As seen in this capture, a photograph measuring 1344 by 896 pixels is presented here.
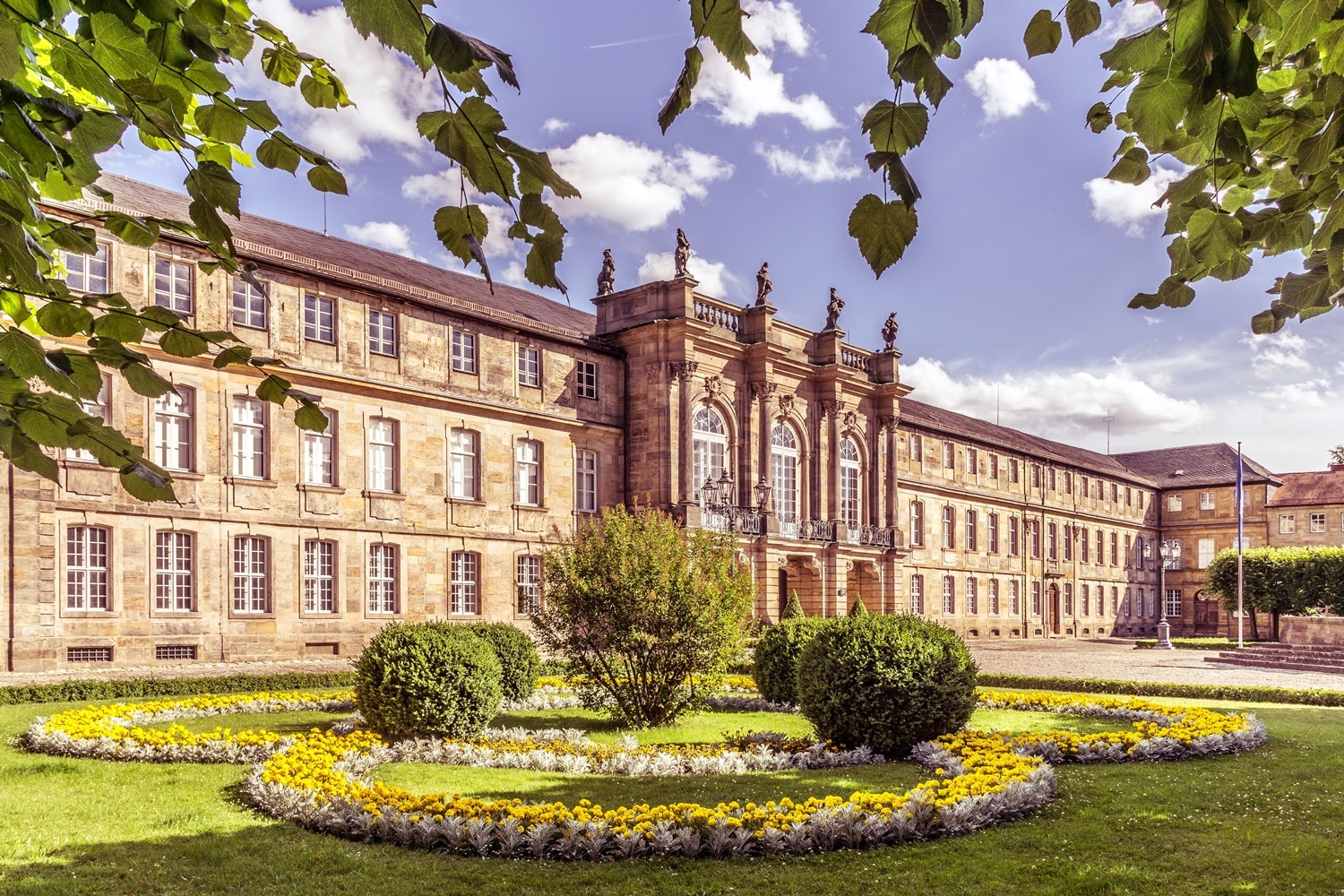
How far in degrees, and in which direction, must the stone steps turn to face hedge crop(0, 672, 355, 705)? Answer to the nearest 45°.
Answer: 0° — it already faces it

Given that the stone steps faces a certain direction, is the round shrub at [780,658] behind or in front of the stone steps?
in front

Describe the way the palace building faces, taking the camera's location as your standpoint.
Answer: facing the viewer and to the right of the viewer

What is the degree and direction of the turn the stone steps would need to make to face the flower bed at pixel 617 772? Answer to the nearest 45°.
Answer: approximately 45° to its left

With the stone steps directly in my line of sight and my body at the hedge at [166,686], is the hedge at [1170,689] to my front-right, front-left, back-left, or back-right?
front-right

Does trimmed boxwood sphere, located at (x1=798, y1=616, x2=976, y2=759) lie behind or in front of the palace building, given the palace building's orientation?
in front

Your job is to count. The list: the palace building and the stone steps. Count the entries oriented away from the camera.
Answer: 0

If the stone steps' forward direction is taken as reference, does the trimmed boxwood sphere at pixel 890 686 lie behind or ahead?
ahead

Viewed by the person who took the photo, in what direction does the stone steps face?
facing the viewer and to the left of the viewer
